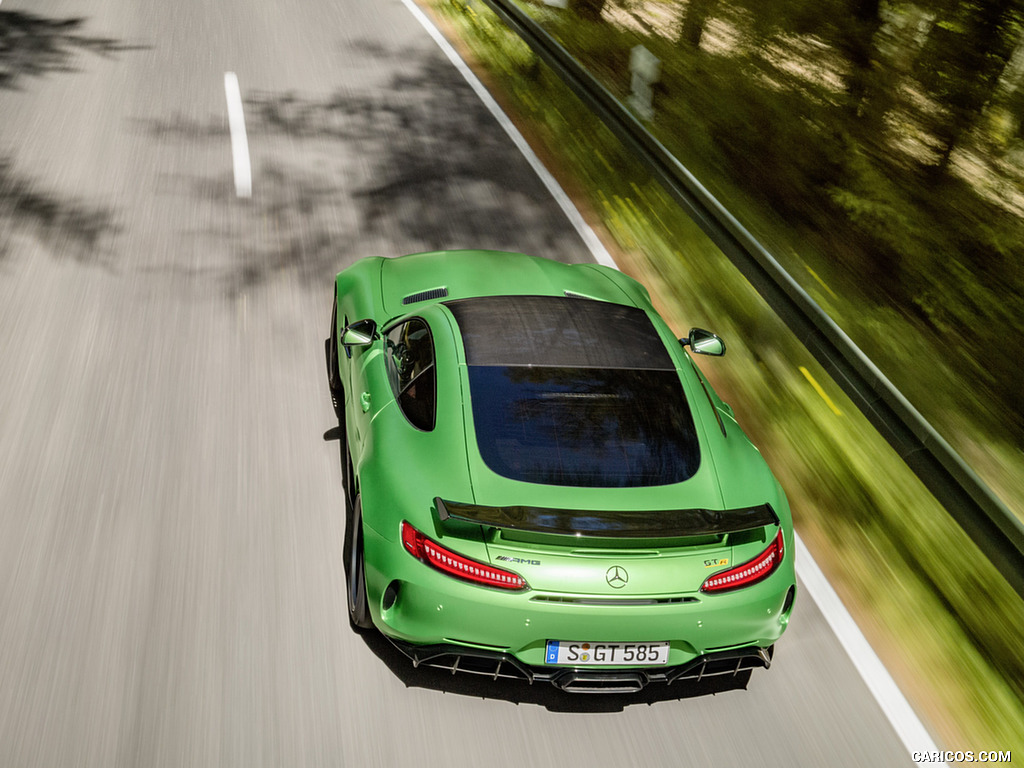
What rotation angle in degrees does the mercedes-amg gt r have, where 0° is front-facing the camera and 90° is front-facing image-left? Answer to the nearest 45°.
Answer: approximately 180°

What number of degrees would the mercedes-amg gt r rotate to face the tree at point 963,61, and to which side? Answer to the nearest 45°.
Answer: approximately 45° to its right
